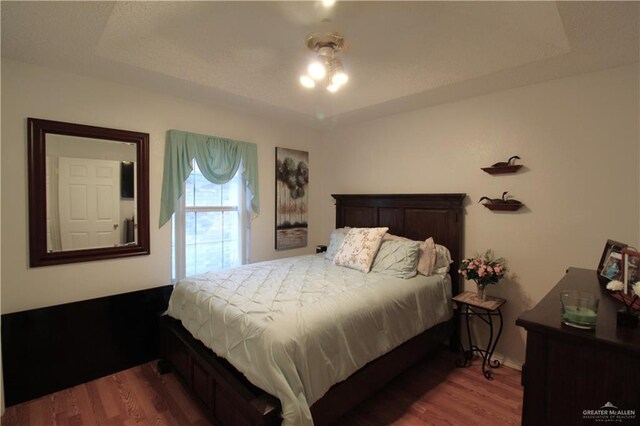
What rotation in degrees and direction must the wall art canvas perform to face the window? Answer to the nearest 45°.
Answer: approximately 90° to its right

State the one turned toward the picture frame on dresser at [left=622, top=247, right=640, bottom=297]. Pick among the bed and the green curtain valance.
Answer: the green curtain valance

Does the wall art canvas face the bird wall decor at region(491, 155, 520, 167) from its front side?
yes

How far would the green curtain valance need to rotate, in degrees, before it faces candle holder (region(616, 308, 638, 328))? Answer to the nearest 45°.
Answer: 0° — it already faces it

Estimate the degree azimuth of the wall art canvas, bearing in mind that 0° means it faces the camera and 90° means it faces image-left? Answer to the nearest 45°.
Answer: approximately 315°

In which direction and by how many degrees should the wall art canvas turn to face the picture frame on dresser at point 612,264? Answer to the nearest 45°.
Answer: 0° — it already faces it

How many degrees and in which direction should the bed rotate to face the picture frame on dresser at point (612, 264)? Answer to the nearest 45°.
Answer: approximately 135° to its left

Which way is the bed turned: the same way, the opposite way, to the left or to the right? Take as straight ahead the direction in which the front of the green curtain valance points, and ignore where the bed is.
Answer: to the right

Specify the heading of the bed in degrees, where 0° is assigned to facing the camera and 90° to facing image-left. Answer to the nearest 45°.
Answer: approximately 45°
